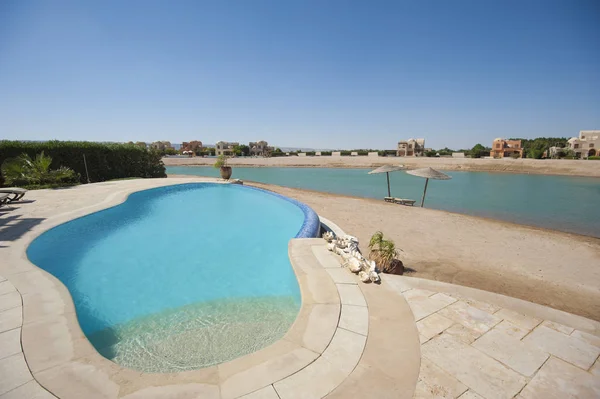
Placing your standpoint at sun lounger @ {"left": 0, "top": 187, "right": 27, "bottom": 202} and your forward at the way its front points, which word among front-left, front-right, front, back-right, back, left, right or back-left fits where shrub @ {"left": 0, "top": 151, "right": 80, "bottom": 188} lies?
left

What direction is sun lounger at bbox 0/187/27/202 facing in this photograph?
to the viewer's right

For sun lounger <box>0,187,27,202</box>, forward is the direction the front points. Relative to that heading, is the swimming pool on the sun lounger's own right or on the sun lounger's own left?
on the sun lounger's own right

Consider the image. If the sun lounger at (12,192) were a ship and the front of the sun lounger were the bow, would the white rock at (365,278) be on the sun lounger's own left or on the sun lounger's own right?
on the sun lounger's own right

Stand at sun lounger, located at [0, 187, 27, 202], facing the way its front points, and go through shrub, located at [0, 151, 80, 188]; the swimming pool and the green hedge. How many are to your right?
1

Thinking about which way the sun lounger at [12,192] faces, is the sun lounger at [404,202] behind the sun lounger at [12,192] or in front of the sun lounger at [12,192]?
in front

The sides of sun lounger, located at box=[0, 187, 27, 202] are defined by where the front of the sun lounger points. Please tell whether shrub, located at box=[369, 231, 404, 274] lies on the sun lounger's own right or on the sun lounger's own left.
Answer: on the sun lounger's own right
